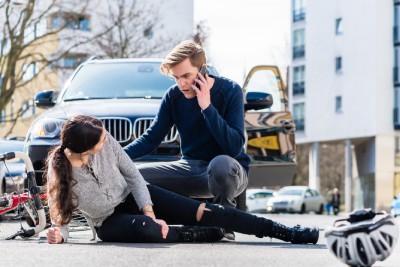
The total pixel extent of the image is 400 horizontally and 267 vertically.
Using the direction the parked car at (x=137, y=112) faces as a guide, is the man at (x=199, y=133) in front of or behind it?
in front

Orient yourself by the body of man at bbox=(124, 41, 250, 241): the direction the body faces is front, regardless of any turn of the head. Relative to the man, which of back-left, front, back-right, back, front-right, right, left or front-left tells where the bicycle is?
front-right

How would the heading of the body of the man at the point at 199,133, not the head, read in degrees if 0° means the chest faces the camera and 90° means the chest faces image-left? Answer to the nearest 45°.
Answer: approximately 45°

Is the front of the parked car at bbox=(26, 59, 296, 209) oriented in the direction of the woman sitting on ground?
yes

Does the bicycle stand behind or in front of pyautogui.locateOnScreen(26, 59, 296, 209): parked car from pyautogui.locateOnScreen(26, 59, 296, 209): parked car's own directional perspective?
in front

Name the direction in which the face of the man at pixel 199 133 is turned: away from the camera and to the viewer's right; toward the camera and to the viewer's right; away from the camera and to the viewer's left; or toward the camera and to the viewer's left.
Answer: toward the camera and to the viewer's left

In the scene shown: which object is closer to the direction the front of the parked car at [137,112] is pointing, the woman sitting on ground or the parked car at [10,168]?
the woman sitting on ground
